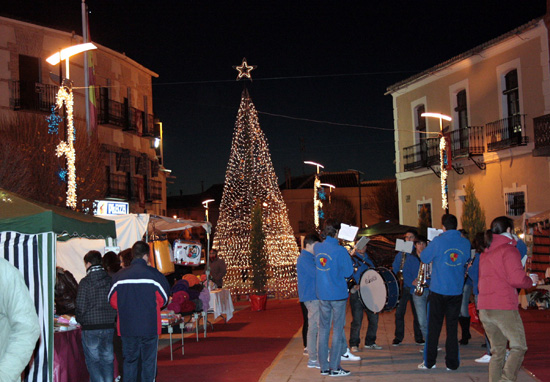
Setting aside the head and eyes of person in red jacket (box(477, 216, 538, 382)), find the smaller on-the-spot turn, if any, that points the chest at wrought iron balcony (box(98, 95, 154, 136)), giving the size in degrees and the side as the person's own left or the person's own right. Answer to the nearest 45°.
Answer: approximately 90° to the person's own left

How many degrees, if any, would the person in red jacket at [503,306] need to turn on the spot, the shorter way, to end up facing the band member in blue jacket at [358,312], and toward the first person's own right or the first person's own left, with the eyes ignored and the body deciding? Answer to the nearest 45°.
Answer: approximately 90° to the first person's own left

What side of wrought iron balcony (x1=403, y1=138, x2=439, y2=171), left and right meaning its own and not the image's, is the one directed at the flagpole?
front

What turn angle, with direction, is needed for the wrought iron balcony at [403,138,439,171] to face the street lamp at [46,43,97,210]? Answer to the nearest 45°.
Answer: approximately 45° to its left

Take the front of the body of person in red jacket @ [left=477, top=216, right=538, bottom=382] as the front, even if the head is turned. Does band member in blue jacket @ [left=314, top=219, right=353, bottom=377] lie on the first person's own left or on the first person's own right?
on the first person's own left

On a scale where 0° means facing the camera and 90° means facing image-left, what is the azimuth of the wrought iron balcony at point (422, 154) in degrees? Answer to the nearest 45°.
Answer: approximately 45°

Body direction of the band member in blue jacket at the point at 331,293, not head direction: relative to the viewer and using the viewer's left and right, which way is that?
facing away from the viewer and to the right of the viewer

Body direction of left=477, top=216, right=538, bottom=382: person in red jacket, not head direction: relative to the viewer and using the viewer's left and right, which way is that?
facing away from the viewer and to the right of the viewer

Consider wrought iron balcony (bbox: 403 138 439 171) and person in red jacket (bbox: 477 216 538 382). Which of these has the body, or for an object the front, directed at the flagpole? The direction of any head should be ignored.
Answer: the wrought iron balcony

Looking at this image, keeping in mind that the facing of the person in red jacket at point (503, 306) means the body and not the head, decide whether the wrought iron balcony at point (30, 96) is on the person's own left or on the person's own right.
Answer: on the person's own left

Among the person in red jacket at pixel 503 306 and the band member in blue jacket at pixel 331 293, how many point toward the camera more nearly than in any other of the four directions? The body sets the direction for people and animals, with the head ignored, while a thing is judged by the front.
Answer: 0

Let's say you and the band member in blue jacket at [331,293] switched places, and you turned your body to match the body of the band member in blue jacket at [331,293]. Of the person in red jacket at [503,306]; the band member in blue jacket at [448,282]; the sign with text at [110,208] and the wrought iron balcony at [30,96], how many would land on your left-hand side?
2

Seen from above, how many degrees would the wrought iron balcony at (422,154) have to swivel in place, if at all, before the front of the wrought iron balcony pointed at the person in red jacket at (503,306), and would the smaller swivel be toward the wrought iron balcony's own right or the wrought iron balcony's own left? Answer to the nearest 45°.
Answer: approximately 45° to the wrought iron balcony's own left

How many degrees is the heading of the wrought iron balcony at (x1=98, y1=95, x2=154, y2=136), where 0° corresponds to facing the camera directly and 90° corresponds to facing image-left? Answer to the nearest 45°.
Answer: approximately 315°

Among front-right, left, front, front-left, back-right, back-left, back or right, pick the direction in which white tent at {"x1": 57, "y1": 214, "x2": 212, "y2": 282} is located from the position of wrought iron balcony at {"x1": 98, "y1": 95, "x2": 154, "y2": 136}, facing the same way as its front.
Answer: front-right

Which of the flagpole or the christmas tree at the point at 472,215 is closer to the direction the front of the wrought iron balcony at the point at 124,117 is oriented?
the christmas tree
